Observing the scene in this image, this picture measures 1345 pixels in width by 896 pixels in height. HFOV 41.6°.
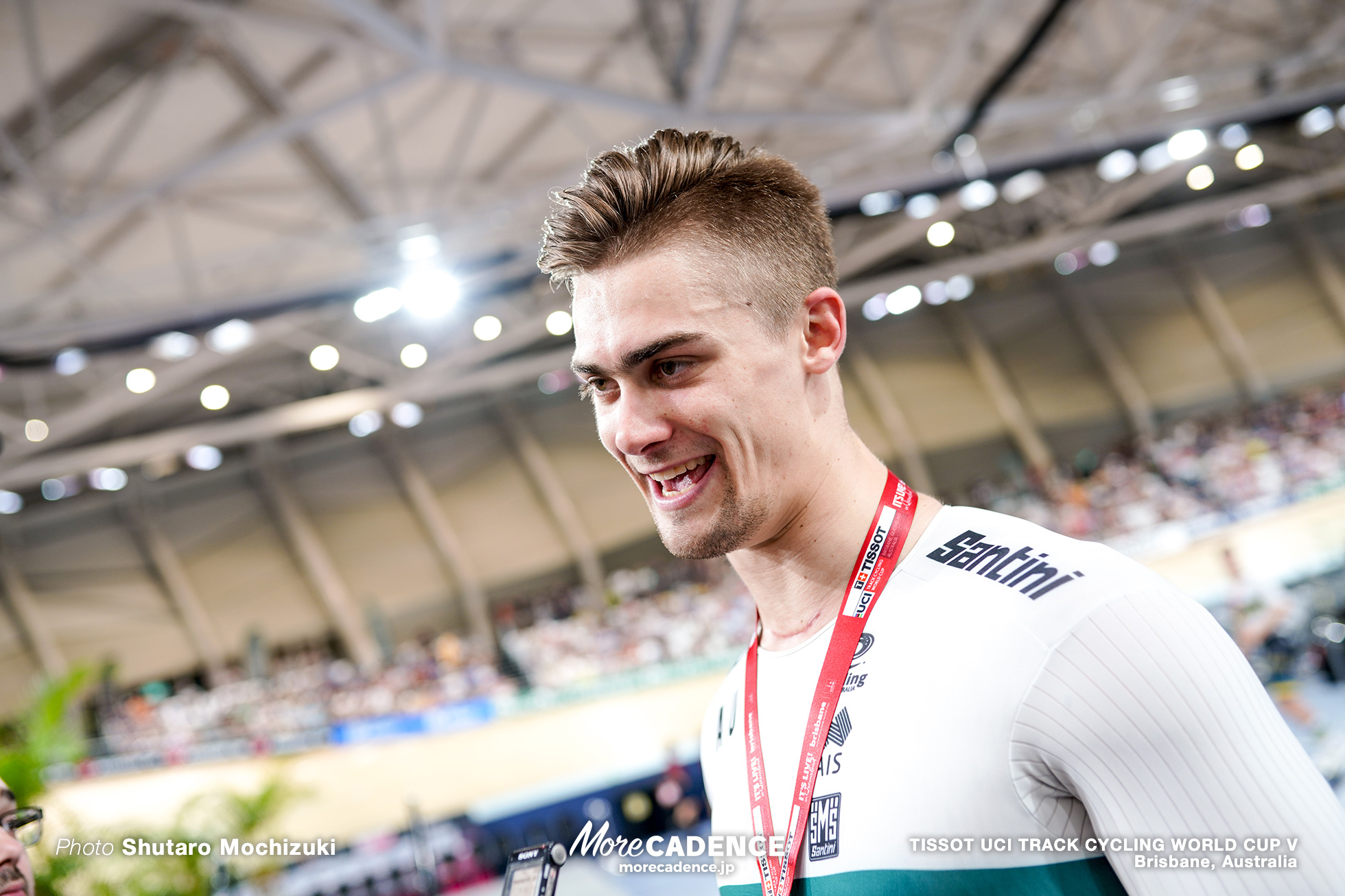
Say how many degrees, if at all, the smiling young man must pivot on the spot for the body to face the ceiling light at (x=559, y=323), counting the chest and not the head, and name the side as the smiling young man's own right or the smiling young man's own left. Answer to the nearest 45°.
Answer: approximately 135° to the smiling young man's own right

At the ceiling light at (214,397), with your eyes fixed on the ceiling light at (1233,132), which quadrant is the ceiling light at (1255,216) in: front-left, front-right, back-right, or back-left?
front-left

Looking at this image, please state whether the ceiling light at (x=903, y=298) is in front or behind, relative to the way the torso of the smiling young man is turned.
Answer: behind

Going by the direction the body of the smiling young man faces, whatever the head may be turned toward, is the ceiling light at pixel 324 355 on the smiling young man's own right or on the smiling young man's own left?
on the smiling young man's own right

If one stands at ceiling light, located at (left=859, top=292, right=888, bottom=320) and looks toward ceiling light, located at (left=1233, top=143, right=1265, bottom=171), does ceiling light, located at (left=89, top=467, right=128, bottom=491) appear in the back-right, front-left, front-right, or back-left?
back-right

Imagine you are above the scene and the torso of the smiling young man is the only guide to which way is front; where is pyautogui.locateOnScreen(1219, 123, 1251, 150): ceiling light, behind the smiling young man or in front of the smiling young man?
behind

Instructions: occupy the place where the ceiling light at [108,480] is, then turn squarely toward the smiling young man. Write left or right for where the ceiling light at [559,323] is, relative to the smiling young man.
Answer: left

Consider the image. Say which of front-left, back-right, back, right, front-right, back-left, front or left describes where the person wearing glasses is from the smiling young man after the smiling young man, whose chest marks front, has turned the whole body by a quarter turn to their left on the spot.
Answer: back-right

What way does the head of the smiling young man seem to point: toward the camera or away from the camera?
toward the camera

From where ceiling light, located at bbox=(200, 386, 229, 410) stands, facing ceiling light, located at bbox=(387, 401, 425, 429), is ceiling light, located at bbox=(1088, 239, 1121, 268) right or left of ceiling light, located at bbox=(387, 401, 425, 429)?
right

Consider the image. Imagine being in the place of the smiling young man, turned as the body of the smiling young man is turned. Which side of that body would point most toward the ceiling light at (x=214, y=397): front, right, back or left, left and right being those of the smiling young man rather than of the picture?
right

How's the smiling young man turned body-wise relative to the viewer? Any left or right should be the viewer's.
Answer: facing the viewer and to the left of the viewer
